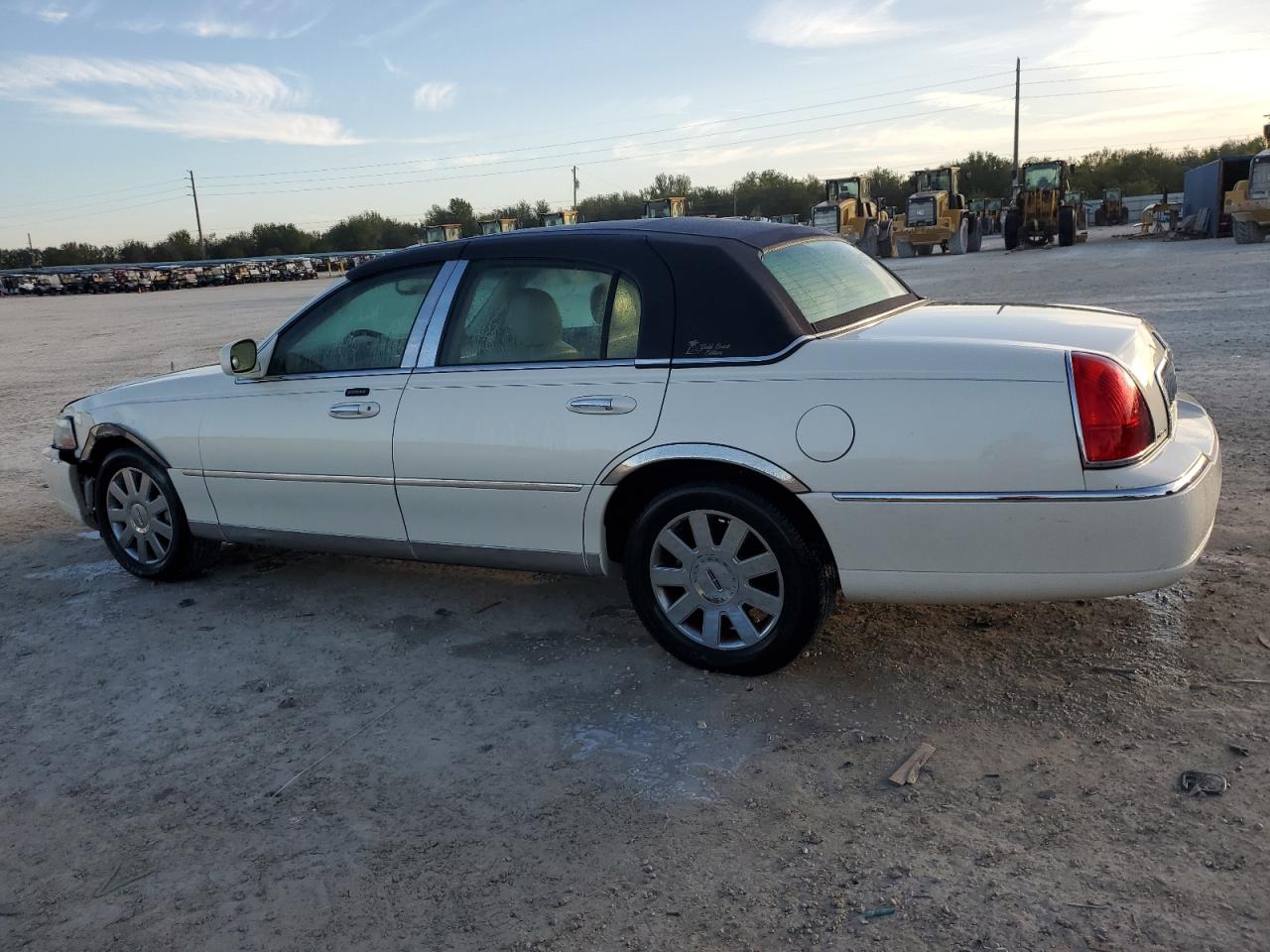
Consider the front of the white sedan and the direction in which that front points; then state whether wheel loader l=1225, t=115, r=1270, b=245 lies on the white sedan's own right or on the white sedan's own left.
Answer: on the white sedan's own right

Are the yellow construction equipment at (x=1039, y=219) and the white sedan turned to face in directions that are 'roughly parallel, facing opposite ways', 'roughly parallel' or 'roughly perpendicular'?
roughly perpendicular

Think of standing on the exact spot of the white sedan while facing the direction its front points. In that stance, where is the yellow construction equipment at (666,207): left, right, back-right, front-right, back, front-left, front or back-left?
front-right

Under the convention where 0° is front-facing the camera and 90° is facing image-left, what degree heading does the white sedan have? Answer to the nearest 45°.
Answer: approximately 135°

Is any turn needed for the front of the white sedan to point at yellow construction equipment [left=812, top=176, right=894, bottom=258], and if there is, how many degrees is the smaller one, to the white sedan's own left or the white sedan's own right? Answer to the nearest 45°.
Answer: approximately 45° to the white sedan's own right

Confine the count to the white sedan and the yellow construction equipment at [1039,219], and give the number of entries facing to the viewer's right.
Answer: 0
